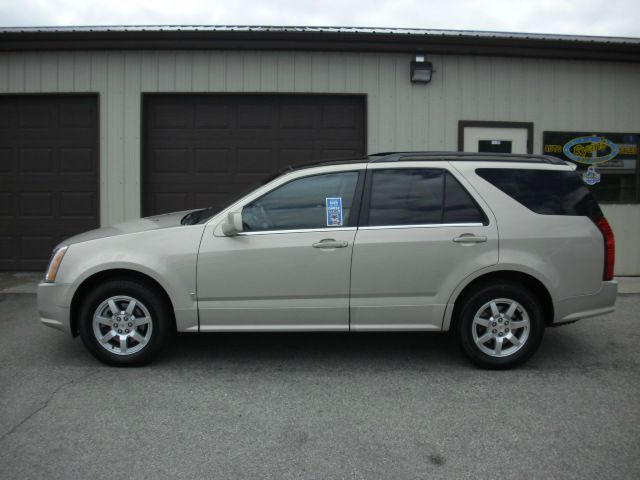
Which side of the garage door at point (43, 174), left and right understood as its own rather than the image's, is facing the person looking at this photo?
front

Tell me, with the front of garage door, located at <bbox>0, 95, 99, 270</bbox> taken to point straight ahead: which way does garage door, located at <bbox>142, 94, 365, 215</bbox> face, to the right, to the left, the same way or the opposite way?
the same way

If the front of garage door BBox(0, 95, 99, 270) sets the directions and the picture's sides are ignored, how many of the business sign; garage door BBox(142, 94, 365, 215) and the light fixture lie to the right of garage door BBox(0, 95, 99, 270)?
0

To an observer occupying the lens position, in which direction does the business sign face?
facing the viewer

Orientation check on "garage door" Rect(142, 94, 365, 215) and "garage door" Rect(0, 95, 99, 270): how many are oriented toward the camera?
2

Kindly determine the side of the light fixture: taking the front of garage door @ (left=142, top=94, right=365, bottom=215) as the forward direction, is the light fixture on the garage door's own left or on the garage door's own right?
on the garage door's own left

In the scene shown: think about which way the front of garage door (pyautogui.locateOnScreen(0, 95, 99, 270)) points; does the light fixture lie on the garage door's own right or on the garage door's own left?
on the garage door's own left

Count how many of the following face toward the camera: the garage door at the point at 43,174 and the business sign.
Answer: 2

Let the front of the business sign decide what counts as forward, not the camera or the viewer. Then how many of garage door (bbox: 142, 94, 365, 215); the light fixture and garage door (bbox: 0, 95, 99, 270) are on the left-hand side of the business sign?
0

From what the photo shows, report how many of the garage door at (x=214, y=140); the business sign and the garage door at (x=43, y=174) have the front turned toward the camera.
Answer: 3

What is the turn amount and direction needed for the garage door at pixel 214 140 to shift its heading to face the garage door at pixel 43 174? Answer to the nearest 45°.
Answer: approximately 90° to its right
